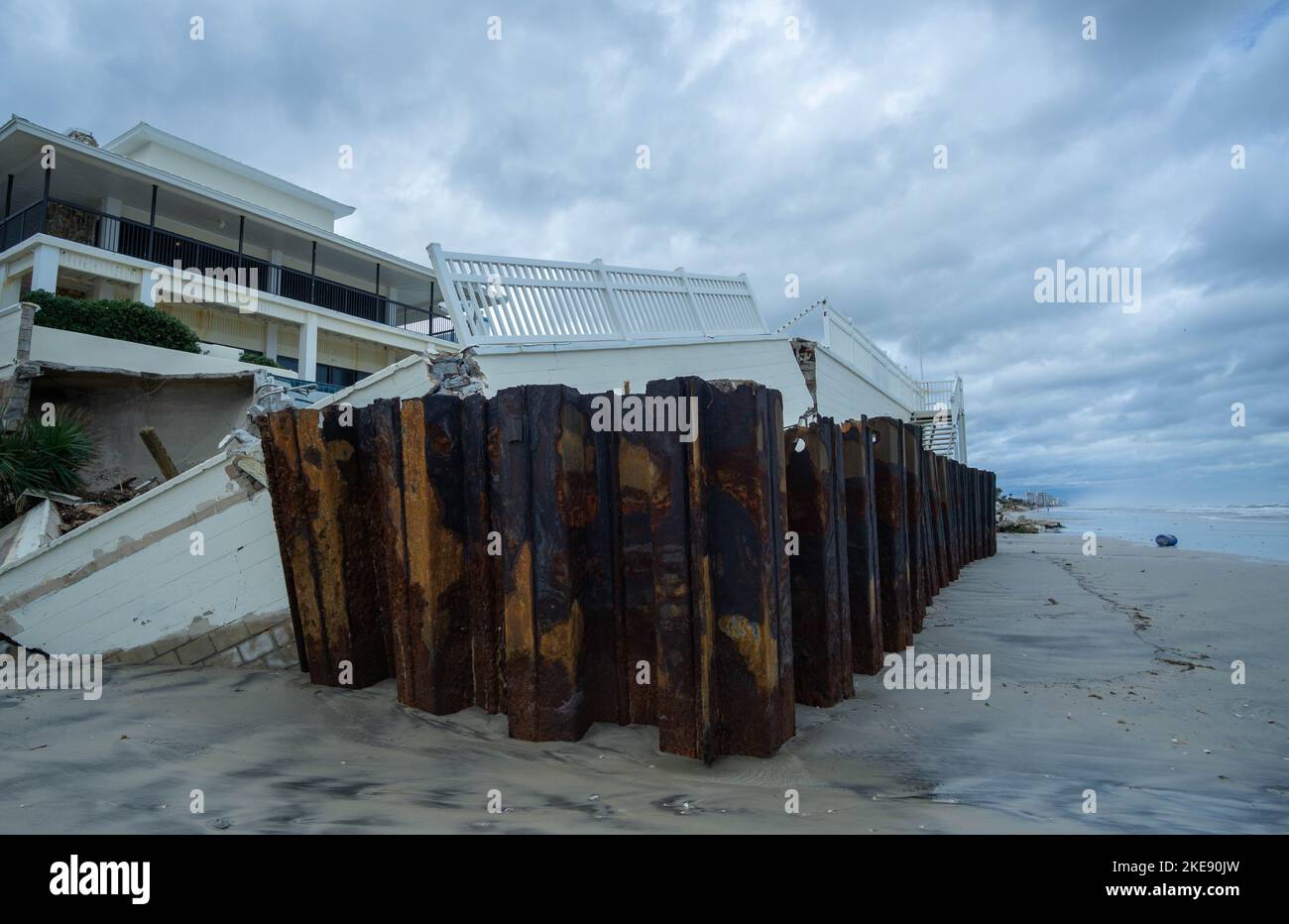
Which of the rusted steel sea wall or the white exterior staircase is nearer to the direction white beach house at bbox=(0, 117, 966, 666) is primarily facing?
the rusted steel sea wall

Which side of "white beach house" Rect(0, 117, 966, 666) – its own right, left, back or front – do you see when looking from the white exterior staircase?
left

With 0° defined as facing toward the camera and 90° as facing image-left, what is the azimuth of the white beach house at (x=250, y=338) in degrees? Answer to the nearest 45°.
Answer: approximately 315°
